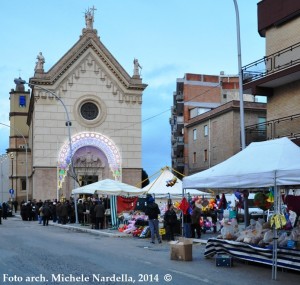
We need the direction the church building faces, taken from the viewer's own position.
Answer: facing the viewer

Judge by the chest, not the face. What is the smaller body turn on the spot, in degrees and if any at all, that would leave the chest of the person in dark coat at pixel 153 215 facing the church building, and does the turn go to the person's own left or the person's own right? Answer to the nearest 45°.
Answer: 0° — they already face it

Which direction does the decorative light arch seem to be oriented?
toward the camera

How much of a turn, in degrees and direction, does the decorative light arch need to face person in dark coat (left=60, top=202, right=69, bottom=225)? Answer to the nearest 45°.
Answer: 0° — it already faces them

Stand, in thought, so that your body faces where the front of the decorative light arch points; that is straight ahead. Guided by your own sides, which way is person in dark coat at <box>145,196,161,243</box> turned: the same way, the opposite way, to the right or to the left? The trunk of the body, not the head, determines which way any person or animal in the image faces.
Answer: the opposite way

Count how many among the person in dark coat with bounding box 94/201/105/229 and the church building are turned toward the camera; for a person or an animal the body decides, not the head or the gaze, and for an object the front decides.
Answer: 1

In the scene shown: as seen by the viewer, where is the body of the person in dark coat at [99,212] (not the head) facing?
away from the camera

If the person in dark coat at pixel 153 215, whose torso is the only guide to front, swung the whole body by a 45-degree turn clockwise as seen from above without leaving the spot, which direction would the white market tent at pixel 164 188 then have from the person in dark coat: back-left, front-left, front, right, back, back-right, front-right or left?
front-left

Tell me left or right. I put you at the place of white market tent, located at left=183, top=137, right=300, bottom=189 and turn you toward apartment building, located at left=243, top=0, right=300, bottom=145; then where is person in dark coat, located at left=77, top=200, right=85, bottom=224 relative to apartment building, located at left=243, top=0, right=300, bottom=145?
left

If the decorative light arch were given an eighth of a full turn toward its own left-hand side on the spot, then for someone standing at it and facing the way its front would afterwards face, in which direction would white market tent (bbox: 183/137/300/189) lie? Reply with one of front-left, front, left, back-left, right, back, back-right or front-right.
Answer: front-right

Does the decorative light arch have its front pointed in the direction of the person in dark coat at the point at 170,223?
yes

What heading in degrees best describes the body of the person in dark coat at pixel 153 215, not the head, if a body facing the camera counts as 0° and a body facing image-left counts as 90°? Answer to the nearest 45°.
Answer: approximately 180°

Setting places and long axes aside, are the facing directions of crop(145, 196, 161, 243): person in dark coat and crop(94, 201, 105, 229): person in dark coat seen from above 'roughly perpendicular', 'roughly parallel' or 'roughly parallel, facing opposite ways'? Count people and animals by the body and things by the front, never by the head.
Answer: roughly parallel

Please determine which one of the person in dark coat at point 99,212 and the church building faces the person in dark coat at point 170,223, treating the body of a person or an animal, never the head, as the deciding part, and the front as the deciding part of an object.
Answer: the church building

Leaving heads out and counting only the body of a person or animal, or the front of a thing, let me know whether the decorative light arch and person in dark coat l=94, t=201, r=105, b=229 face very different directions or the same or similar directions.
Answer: very different directions

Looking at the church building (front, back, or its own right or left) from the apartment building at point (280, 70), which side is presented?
front

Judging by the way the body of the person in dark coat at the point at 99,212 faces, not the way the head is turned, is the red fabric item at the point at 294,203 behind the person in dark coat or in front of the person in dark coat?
behind
